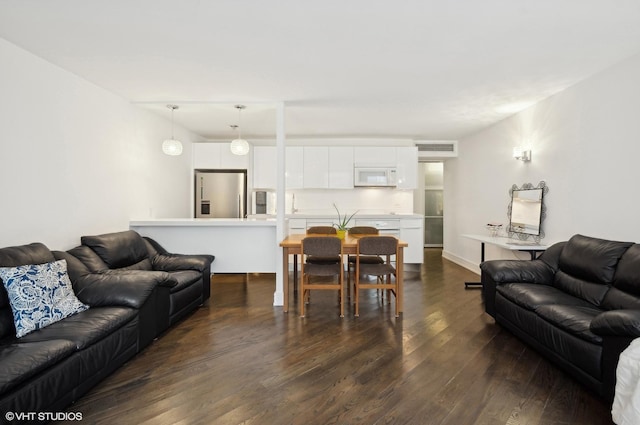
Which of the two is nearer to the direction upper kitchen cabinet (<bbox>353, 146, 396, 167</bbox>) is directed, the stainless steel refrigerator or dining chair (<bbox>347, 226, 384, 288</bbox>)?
the dining chair

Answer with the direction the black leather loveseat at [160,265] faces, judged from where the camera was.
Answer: facing the viewer and to the right of the viewer

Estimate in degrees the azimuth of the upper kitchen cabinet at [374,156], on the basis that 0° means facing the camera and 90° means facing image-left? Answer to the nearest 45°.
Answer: approximately 0°

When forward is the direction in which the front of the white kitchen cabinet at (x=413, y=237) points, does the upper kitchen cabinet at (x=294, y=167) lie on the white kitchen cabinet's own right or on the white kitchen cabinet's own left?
on the white kitchen cabinet's own right

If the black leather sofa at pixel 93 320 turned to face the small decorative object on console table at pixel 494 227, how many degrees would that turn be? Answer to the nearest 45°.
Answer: approximately 45° to its left

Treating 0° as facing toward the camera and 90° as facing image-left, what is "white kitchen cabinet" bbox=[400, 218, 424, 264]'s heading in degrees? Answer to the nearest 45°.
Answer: approximately 0°

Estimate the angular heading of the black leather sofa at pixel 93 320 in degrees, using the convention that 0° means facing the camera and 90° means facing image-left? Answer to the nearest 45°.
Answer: approximately 315°

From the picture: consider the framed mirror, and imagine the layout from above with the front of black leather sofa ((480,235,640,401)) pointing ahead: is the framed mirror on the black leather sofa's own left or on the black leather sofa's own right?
on the black leather sofa's own right
